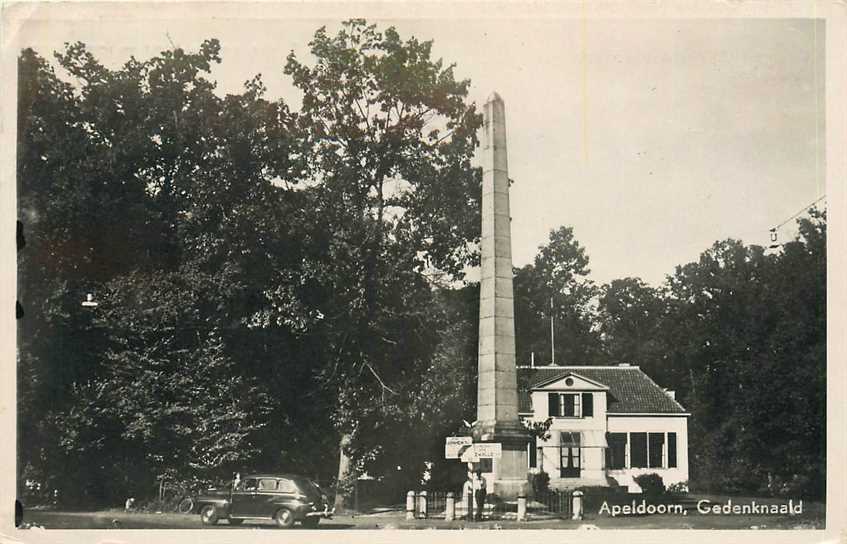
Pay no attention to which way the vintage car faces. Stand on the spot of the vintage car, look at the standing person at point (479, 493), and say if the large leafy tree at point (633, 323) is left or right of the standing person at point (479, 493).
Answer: left

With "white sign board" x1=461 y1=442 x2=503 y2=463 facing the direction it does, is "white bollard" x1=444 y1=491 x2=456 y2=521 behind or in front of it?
in front

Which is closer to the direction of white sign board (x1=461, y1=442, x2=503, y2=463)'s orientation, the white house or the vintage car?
the vintage car

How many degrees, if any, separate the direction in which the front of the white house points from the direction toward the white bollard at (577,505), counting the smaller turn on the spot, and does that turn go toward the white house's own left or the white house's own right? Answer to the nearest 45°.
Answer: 0° — it already faces it

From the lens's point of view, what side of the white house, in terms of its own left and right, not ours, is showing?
front

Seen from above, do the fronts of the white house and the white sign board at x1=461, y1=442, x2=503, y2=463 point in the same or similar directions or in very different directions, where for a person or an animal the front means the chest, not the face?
same or similar directions

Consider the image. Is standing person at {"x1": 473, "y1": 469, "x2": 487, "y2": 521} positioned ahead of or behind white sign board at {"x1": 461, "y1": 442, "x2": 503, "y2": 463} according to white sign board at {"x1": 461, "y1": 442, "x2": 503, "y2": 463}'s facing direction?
ahead

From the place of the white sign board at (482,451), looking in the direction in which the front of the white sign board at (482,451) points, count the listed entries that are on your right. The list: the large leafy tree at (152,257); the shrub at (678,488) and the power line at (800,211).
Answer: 1

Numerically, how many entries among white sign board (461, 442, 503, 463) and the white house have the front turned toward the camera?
2

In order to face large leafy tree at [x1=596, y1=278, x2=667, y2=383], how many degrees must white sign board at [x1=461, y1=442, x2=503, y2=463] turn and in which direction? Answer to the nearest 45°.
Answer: approximately 135° to its left
